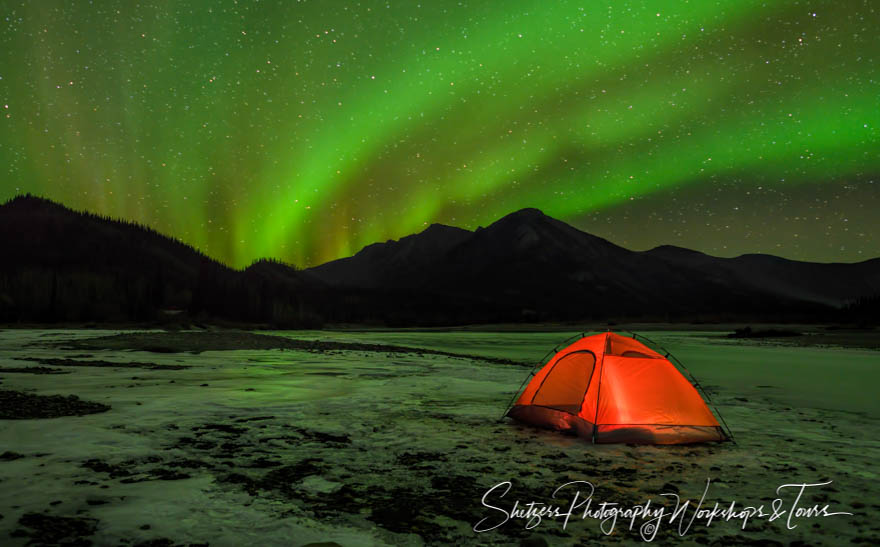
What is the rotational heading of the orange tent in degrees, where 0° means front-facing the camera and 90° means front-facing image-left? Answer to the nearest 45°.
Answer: approximately 45°
